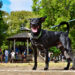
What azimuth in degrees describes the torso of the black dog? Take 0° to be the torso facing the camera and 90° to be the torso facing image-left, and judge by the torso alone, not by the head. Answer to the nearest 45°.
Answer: approximately 45°
